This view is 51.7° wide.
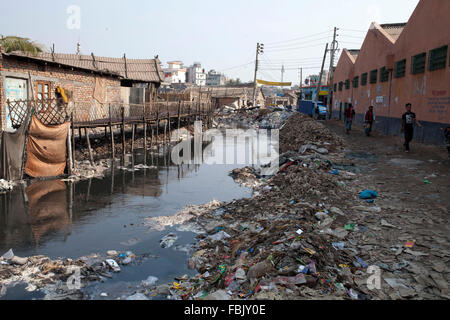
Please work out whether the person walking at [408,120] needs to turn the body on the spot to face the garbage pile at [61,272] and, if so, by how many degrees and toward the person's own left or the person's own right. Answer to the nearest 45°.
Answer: approximately 45° to the person's own right

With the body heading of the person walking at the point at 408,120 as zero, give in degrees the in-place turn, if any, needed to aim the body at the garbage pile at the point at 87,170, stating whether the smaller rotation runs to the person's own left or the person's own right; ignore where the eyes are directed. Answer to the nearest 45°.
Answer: approximately 90° to the person's own right

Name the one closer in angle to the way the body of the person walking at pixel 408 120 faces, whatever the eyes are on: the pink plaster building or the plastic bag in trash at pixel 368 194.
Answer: the plastic bag in trash

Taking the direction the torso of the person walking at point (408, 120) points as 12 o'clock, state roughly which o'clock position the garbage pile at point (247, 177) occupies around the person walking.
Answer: The garbage pile is roughly at 3 o'clock from the person walking.

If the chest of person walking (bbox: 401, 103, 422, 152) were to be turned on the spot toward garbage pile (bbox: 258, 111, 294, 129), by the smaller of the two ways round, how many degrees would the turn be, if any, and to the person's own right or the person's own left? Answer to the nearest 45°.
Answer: approximately 135° to the person's own right

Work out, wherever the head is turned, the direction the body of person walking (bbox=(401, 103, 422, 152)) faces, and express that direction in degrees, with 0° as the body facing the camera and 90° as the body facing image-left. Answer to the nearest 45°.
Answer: approximately 0°

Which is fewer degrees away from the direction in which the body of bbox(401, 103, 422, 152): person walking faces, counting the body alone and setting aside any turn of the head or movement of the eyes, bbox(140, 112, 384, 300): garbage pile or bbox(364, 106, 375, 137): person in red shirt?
the garbage pile

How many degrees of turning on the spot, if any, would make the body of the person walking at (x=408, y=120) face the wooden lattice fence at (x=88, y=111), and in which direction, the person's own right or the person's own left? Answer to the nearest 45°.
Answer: approximately 90° to the person's own right

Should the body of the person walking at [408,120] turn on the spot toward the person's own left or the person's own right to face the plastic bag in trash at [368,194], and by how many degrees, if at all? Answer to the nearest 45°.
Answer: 0° — they already face it

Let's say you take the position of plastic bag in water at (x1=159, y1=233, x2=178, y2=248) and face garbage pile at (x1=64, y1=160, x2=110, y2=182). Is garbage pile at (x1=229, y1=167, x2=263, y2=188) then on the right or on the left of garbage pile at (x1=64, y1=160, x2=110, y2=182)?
right

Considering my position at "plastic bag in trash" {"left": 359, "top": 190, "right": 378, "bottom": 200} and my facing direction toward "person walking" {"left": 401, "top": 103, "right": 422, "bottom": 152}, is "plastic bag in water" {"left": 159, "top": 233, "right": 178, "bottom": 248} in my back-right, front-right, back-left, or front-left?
back-left

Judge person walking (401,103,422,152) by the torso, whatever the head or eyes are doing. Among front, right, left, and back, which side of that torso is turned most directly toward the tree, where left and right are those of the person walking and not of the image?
right
